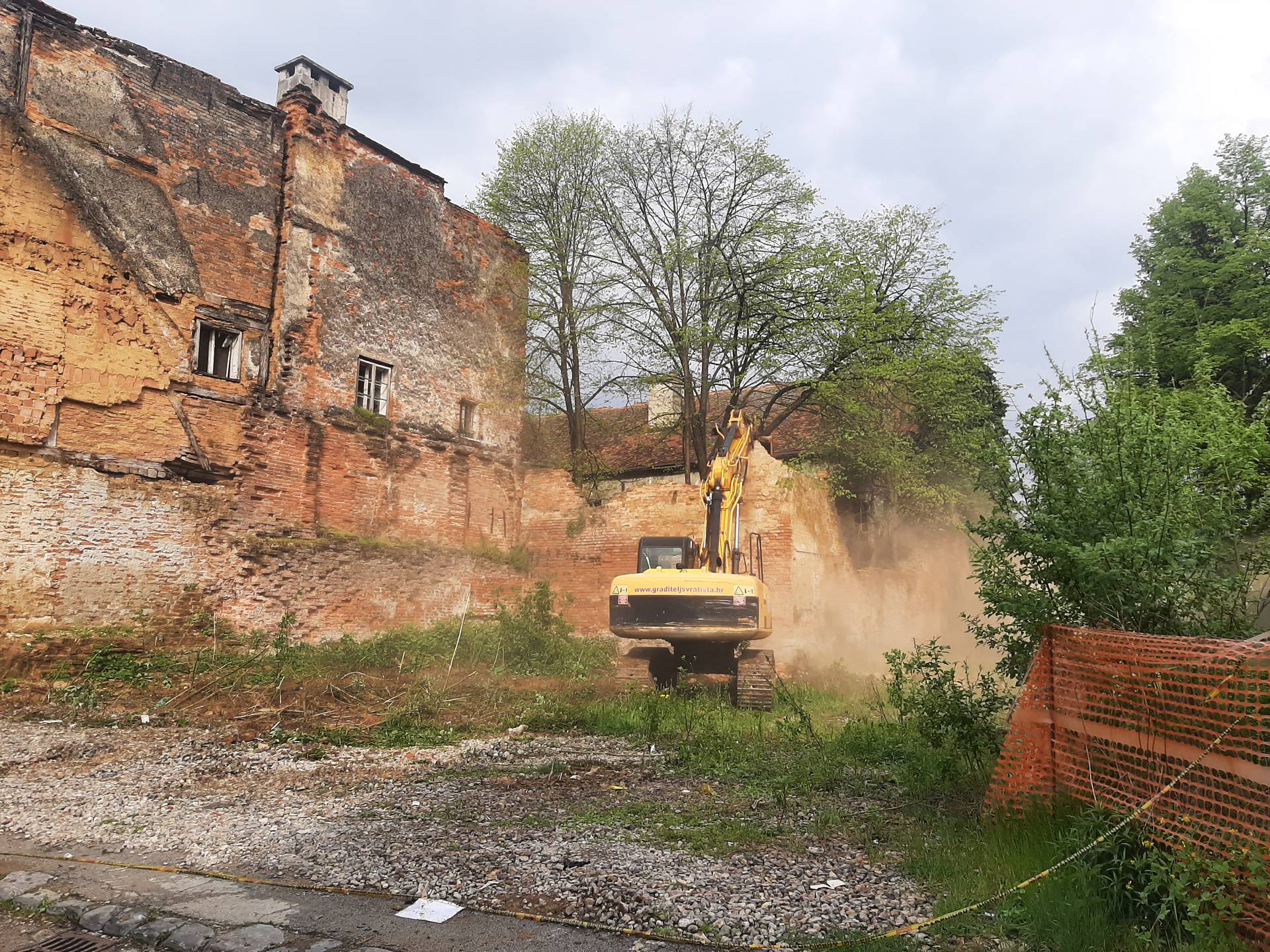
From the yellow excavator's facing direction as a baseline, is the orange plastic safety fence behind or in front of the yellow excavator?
behind

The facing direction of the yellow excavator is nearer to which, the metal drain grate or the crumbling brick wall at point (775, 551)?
the crumbling brick wall

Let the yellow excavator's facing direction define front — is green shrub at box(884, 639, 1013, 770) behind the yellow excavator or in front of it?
behind

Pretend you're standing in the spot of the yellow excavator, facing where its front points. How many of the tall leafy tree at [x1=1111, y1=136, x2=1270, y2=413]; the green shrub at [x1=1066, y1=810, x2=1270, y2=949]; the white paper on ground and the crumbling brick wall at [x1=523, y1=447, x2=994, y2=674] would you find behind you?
2

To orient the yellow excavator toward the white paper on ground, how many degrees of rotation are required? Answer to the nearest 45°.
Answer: approximately 180°

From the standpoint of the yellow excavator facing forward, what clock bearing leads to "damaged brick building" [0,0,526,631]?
The damaged brick building is roughly at 9 o'clock from the yellow excavator.

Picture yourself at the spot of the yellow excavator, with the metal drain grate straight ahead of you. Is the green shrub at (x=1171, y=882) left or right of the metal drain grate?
left

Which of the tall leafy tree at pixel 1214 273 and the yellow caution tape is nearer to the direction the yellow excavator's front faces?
the tall leafy tree

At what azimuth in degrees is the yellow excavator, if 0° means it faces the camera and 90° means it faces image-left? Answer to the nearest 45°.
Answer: approximately 180°

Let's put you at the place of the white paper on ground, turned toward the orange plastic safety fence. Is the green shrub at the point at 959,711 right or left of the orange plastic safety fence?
left

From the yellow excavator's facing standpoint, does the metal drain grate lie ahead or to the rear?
to the rear

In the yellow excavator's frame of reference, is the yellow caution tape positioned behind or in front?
behind

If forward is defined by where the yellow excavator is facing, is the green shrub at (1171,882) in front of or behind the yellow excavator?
behind

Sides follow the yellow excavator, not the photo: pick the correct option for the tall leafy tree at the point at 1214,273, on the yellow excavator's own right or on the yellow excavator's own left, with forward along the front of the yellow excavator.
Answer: on the yellow excavator's own right

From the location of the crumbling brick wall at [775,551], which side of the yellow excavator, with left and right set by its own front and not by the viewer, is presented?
front
